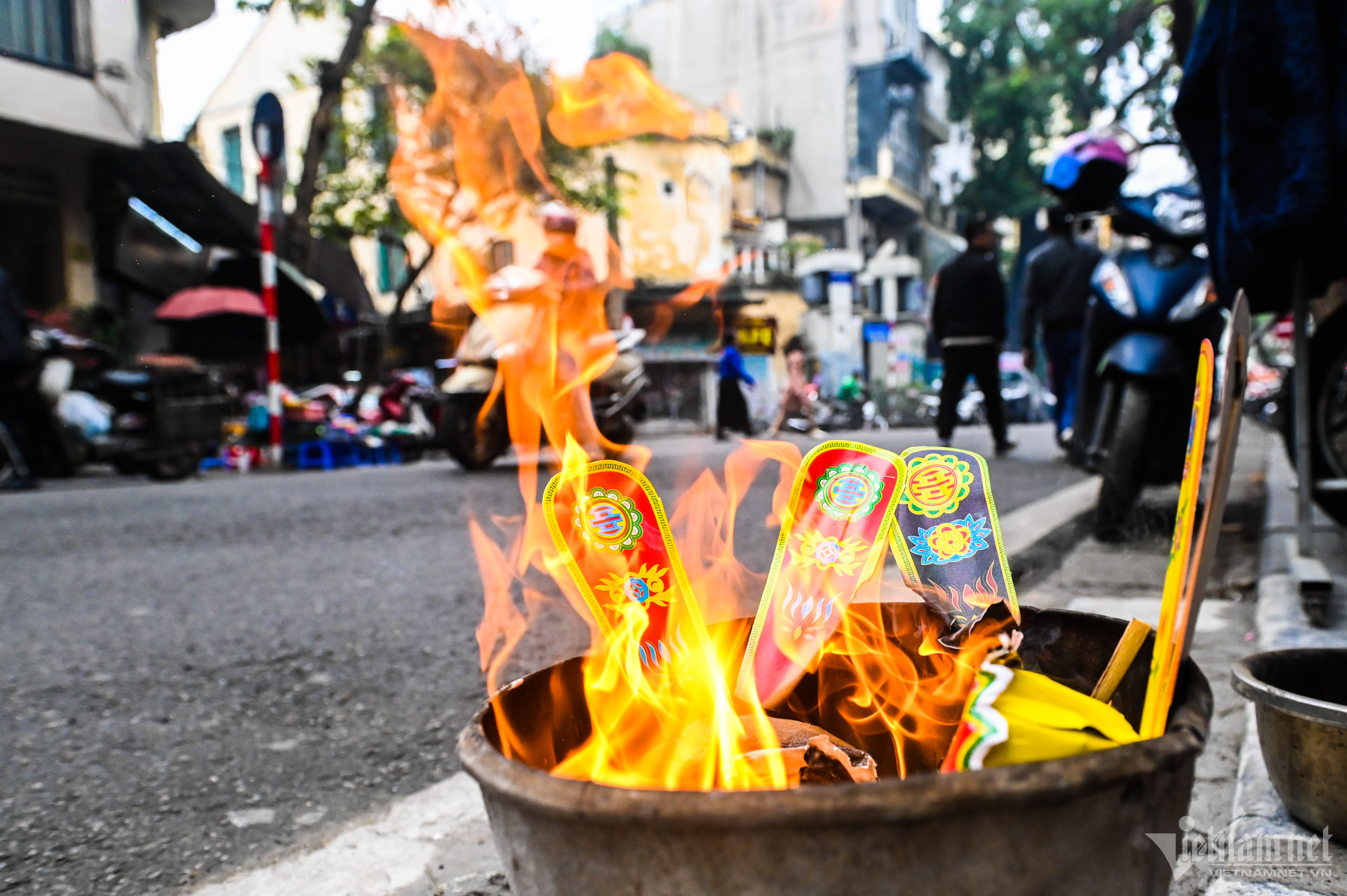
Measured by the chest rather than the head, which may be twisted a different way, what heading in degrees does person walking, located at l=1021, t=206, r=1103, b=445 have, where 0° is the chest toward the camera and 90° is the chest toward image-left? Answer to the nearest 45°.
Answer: approximately 180°

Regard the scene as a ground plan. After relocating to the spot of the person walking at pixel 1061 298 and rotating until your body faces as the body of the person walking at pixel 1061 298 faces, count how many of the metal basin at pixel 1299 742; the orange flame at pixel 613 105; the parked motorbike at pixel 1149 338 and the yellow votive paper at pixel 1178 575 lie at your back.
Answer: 4

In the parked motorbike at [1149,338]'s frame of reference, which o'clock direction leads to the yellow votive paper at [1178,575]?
The yellow votive paper is roughly at 12 o'clock from the parked motorbike.

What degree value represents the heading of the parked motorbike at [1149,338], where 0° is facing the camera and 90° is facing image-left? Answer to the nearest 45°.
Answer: approximately 0°

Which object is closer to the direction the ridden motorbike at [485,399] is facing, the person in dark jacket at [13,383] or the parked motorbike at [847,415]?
the person in dark jacket

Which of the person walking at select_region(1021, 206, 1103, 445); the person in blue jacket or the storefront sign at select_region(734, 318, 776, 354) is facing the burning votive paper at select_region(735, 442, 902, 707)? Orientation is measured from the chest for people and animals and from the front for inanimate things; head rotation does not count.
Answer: the storefront sign
